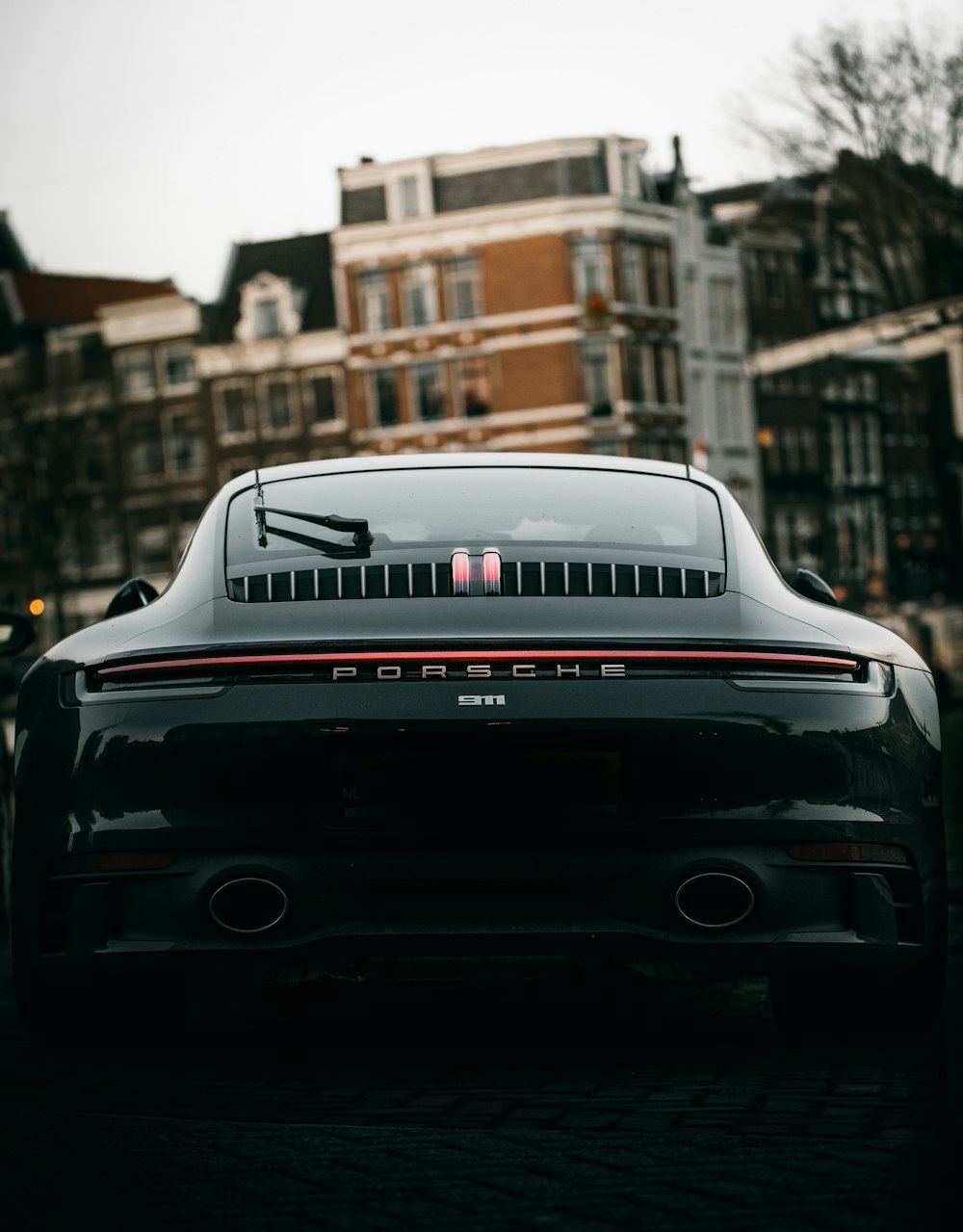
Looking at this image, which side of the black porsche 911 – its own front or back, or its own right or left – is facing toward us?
back
